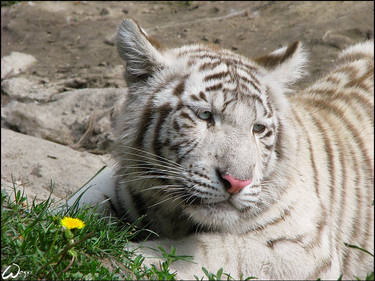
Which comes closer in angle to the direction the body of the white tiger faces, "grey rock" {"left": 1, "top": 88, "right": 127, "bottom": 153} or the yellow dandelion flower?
the yellow dandelion flower

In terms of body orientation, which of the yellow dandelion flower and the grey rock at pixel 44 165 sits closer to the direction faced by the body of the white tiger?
the yellow dandelion flower

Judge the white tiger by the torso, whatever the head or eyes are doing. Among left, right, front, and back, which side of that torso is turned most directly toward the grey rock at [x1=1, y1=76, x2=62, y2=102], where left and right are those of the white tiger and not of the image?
right

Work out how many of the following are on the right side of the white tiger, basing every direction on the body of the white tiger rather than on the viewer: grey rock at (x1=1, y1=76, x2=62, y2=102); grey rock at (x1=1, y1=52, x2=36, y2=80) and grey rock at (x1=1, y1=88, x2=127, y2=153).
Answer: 3

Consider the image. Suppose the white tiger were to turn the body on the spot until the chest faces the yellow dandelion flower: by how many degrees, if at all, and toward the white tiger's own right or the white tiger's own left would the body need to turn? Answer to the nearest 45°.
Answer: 0° — it already faces it

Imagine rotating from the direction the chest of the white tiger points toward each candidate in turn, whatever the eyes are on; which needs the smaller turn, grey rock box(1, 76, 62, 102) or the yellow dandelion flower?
the yellow dandelion flower

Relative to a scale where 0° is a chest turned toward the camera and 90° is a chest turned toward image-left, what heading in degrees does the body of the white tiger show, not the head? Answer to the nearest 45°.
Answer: approximately 45°
